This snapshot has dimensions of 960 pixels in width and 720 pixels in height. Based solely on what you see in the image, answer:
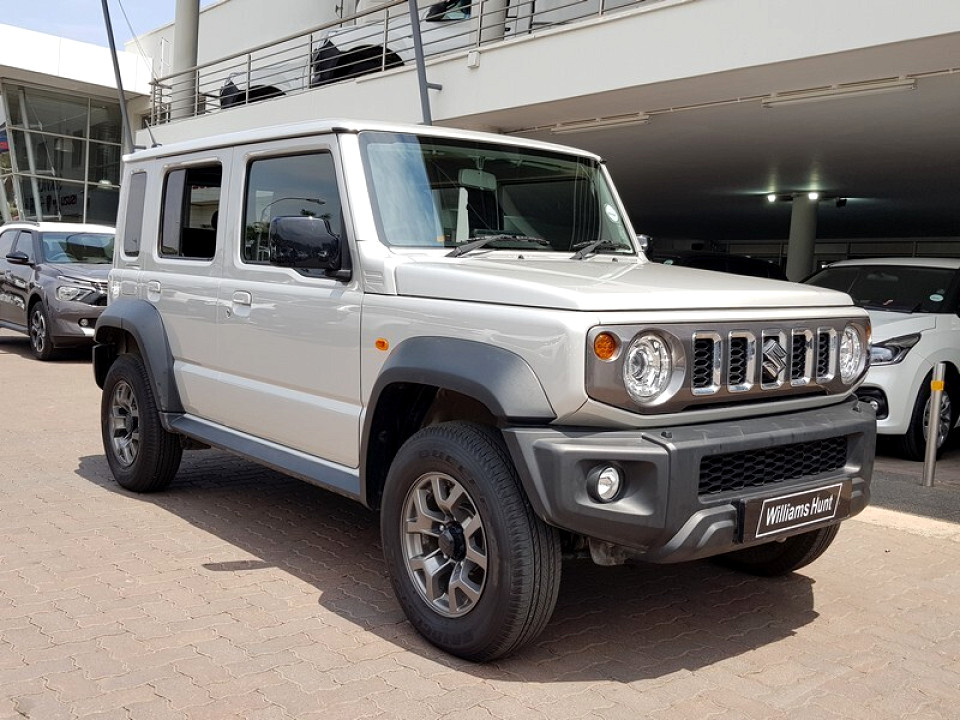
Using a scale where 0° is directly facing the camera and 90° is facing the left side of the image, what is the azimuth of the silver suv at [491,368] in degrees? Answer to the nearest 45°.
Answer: approximately 315°

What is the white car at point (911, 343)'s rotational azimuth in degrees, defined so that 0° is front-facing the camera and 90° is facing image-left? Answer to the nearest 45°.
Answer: approximately 45°

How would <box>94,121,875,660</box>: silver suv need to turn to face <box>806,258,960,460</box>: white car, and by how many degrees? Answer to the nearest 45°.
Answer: approximately 90° to its left

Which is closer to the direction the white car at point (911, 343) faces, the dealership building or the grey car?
the grey car
